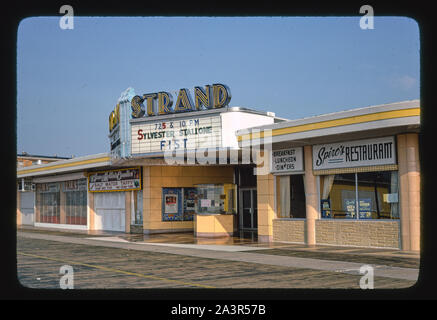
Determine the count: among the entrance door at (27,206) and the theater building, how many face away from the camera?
0

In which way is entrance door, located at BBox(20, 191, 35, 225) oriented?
toward the camera

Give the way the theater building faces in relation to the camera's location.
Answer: facing the viewer and to the left of the viewer

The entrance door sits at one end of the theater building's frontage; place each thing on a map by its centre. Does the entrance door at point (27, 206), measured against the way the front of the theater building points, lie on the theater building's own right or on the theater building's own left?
on the theater building's own right
